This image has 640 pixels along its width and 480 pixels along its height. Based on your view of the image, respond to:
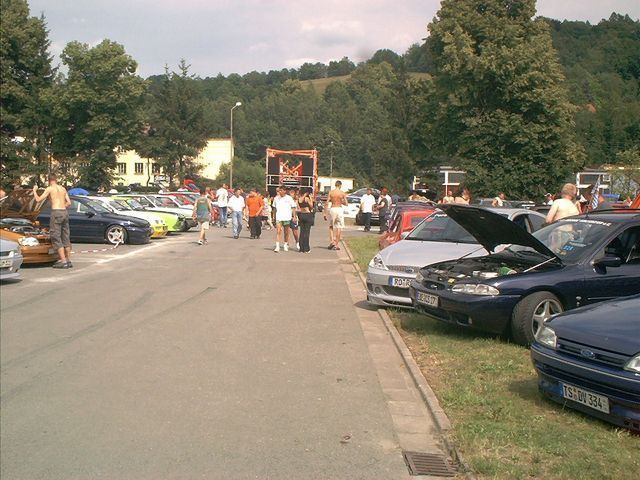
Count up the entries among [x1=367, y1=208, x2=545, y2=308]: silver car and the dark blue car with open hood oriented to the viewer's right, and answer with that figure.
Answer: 0

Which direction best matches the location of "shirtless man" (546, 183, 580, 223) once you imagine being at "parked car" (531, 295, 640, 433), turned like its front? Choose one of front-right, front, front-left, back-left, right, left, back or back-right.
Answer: back-right

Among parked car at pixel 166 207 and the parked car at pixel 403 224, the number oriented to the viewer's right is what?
1

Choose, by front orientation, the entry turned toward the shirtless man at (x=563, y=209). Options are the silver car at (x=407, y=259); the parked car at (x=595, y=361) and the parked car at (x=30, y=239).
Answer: the parked car at (x=30, y=239)

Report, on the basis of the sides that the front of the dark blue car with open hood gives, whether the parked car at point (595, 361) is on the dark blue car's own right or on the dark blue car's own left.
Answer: on the dark blue car's own left

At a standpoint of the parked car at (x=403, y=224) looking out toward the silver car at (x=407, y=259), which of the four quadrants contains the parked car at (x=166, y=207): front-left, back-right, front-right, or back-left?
back-right

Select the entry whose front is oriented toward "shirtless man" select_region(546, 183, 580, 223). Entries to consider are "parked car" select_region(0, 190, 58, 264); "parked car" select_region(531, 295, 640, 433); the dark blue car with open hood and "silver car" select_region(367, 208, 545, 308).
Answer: "parked car" select_region(0, 190, 58, 264)

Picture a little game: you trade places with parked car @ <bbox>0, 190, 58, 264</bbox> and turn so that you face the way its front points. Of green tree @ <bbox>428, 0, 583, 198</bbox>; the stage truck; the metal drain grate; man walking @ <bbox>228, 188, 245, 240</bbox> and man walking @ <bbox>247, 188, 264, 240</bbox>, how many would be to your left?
4

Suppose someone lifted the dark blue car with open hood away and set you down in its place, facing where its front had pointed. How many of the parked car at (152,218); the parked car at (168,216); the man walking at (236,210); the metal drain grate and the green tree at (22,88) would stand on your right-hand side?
4

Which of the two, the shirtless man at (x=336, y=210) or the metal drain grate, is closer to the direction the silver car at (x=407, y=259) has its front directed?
the metal drain grate

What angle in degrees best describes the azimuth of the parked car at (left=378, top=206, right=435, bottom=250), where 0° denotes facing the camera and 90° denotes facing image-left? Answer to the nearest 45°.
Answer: approximately 45°

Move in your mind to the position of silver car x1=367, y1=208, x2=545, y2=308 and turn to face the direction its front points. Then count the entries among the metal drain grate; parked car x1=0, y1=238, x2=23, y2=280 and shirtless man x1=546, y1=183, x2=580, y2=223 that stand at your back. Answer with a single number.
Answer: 1

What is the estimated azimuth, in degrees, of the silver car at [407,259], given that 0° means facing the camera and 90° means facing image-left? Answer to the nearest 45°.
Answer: approximately 45°

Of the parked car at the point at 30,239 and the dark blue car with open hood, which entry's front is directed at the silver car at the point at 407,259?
the parked car
